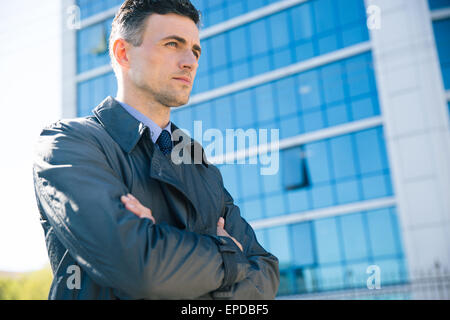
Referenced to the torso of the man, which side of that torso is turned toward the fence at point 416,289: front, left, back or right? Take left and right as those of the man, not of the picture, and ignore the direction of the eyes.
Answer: left

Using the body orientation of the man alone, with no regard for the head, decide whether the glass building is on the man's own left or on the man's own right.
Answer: on the man's own left

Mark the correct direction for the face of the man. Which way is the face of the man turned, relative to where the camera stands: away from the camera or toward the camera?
toward the camera
